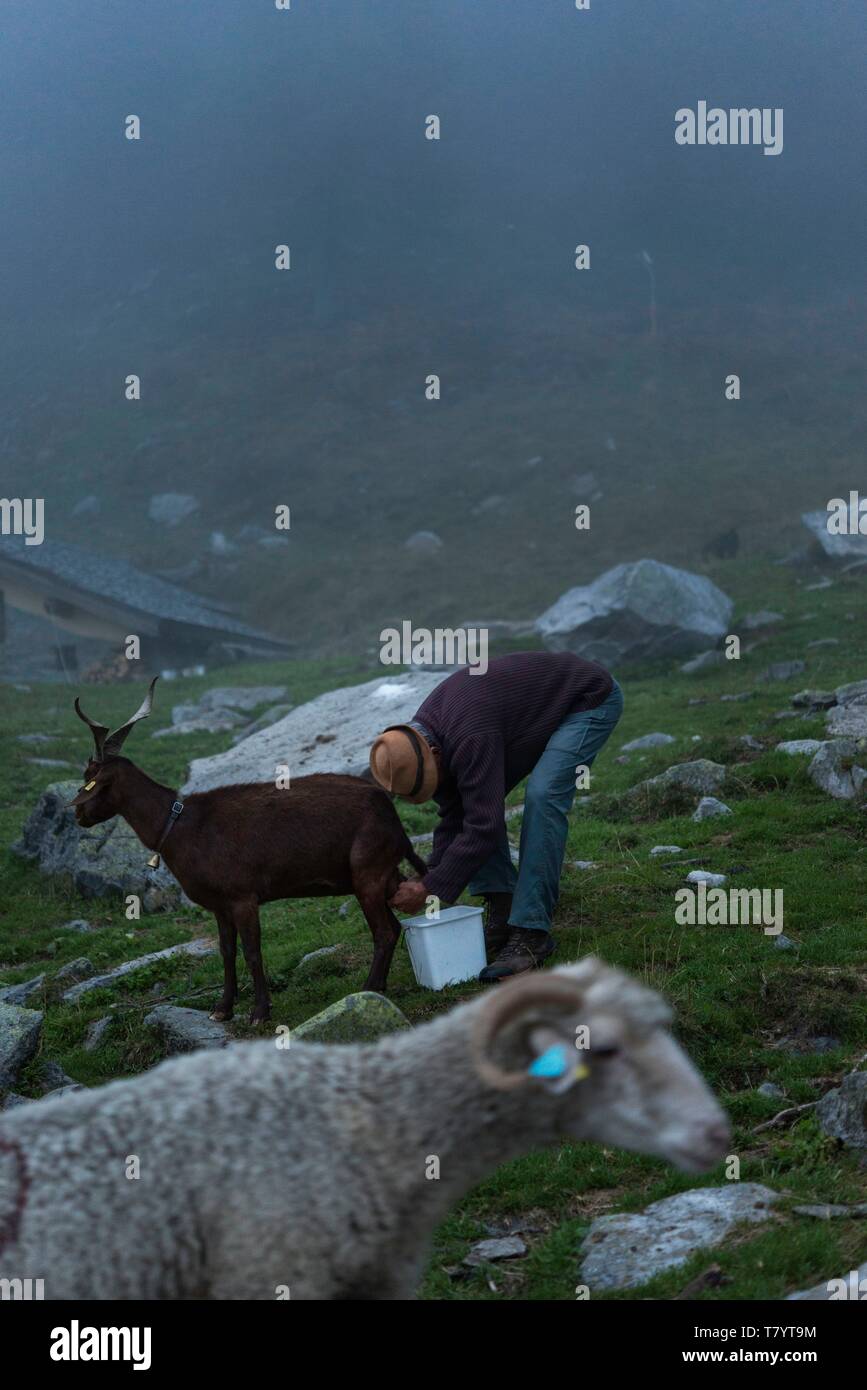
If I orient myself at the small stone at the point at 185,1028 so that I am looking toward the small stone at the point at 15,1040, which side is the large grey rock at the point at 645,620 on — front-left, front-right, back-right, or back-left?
back-right

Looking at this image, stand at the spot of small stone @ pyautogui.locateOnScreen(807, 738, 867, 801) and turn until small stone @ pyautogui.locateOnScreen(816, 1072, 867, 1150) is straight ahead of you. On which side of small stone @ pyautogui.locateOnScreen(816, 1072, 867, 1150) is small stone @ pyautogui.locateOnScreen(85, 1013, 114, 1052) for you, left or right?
right

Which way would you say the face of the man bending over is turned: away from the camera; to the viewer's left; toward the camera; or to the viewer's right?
to the viewer's left

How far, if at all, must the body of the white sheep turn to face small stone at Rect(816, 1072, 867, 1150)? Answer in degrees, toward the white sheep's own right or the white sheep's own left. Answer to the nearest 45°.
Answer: approximately 45° to the white sheep's own left

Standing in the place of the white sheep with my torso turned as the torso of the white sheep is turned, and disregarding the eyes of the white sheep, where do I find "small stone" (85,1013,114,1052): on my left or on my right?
on my left

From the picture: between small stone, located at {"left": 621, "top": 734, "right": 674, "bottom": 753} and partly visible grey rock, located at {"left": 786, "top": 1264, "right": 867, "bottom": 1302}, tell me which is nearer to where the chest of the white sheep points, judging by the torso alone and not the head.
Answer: the partly visible grey rock

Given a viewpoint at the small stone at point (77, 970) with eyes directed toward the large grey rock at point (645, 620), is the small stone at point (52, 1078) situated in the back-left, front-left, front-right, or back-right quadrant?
back-right

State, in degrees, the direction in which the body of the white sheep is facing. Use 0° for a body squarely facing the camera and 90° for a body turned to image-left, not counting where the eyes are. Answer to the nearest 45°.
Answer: approximately 270°

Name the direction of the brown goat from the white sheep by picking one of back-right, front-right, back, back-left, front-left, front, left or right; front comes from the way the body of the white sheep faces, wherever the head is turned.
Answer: left

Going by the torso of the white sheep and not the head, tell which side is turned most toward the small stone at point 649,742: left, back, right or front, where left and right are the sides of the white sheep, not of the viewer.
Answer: left

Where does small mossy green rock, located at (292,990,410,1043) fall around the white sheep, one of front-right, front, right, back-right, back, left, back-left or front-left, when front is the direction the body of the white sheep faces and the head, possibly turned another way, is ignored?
left
